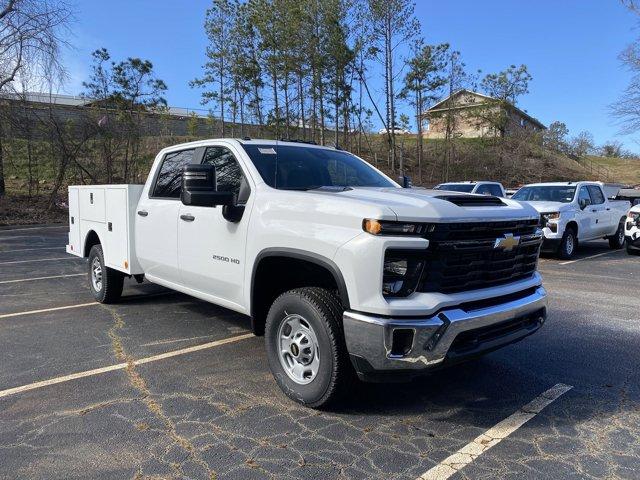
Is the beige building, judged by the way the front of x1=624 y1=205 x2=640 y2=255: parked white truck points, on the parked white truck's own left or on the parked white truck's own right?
on the parked white truck's own right

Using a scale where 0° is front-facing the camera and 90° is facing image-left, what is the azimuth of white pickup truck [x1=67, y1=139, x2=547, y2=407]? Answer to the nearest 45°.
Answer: approximately 315°

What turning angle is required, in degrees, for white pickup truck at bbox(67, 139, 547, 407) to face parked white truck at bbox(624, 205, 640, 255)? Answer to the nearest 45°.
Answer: approximately 90° to its left

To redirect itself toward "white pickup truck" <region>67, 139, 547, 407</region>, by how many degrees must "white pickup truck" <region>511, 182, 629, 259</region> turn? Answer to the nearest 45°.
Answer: approximately 45° to its left

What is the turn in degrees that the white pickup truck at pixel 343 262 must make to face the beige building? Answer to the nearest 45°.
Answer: approximately 135° to its left

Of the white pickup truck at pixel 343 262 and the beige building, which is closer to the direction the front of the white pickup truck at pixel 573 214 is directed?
the white pickup truck

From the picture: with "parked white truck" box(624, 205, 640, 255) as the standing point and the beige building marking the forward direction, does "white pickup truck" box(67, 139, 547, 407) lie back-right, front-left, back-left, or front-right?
back-left

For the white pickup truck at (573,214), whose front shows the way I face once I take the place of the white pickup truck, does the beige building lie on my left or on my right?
on my right
